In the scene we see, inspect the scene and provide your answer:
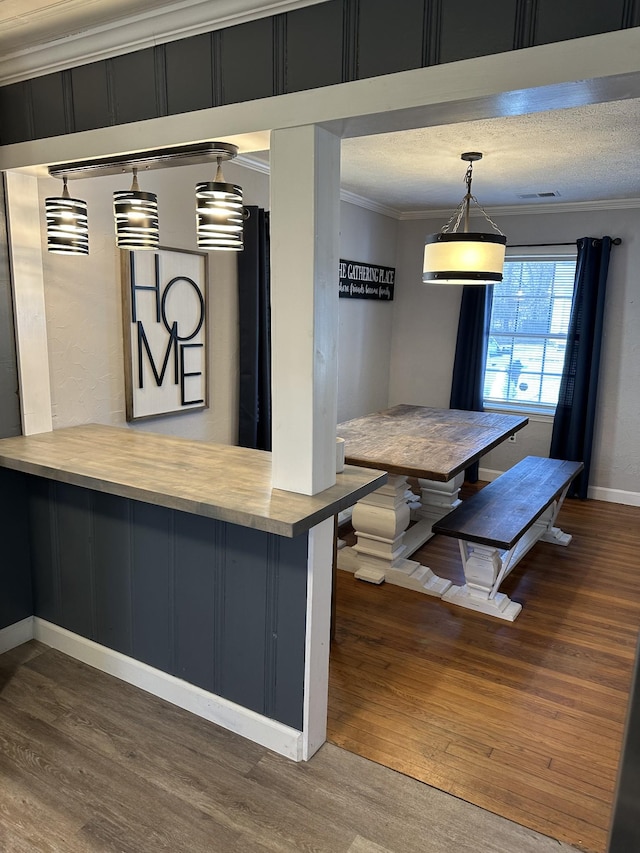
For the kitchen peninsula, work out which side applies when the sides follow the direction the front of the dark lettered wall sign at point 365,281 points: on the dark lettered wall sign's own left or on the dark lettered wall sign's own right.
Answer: on the dark lettered wall sign's own right

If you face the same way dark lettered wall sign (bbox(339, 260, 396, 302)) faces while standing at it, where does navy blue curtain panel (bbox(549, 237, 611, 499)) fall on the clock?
The navy blue curtain panel is roughly at 11 o'clock from the dark lettered wall sign.

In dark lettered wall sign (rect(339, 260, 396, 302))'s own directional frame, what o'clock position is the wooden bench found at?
The wooden bench is roughly at 1 o'clock from the dark lettered wall sign.

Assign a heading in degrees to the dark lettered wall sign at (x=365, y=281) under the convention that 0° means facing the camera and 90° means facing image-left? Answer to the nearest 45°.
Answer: approximately 315°

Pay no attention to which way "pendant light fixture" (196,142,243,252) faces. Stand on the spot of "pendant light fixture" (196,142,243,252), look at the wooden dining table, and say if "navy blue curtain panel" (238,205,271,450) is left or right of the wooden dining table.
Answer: left

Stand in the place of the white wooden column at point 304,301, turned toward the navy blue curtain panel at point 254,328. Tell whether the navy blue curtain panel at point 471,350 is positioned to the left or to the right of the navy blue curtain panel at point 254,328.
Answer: right

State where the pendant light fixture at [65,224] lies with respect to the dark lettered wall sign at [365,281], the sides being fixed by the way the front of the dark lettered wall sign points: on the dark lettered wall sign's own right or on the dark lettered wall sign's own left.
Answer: on the dark lettered wall sign's own right

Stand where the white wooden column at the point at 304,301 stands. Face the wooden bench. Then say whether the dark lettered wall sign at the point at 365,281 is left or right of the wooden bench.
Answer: left
